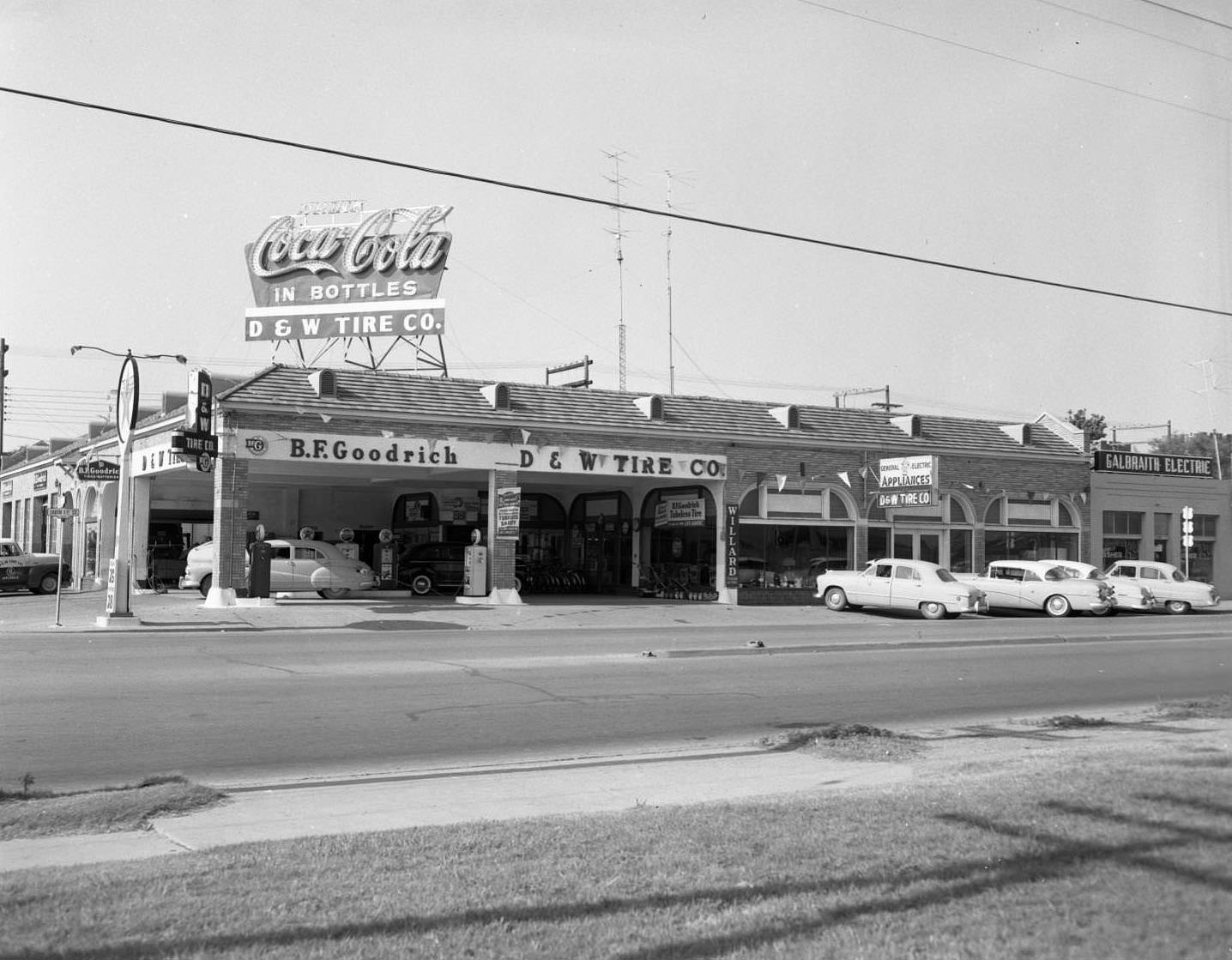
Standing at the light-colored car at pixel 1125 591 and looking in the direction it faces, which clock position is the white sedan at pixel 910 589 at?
The white sedan is roughly at 9 o'clock from the light-colored car.

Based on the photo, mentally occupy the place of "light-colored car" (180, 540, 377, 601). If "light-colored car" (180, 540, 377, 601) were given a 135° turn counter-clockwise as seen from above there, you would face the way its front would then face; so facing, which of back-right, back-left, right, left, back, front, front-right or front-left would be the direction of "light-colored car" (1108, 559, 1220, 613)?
front-left

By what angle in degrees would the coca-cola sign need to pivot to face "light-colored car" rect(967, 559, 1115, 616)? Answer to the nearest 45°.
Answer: approximately 45° to its left

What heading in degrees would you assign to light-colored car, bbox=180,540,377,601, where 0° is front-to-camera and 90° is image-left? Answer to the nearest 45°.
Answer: approximately 90°

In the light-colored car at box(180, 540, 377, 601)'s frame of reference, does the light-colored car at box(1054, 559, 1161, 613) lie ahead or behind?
behind

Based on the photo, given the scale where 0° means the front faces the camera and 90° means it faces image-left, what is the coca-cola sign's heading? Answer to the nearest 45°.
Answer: approximately 0°

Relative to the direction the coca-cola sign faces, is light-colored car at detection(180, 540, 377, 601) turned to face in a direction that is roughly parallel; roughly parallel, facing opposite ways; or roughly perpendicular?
roughly perpendicular
